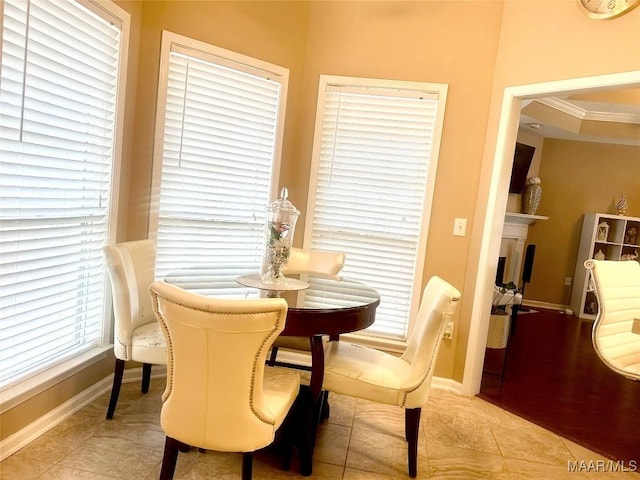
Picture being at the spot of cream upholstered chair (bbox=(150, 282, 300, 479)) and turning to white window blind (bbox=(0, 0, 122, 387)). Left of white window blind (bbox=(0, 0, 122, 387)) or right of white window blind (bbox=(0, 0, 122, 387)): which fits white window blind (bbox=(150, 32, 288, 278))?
right

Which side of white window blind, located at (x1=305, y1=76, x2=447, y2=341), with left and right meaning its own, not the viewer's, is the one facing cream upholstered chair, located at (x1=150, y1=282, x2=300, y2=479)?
front

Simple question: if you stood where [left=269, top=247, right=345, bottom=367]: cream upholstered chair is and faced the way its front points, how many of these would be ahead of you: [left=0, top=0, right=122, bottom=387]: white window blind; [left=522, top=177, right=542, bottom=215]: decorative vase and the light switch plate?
1

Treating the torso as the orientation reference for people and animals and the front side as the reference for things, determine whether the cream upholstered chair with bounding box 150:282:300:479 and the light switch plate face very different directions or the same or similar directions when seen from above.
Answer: very different directions

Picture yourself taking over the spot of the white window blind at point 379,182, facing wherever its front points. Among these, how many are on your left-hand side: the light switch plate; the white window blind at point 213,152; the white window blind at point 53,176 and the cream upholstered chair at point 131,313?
1

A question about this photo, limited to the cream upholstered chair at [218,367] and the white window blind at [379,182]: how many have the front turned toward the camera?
1

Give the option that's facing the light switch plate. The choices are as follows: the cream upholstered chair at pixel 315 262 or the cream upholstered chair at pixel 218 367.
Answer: the cream upholstered chair at pixel 218 367

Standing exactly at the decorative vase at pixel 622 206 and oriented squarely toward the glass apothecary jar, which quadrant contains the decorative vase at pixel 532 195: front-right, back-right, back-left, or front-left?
front-right

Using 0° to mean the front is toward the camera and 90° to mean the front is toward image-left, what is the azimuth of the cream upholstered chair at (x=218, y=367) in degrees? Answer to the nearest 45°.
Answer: approximately 225°

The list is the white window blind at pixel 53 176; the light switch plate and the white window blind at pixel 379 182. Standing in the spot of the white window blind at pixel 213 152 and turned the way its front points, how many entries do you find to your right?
1

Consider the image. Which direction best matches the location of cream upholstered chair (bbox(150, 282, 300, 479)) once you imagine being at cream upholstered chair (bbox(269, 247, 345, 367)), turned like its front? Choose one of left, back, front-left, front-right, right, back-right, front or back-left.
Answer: front-left

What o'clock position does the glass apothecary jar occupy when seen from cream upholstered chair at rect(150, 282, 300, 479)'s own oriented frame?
The glass apothecary jar is roughly at 11 o'clock from the cream upholstered chair.

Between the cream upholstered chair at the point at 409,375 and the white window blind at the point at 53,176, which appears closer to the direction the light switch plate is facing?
the cream upholstered chair

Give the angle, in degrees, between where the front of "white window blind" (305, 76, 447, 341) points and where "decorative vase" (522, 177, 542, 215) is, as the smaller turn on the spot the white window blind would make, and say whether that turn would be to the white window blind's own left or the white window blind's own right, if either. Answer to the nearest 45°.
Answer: approximately 135° to the white window blind's own left

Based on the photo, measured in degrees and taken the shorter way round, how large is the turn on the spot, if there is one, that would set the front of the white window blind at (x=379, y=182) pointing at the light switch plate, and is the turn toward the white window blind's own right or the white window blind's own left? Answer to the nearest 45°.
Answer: approximately 90° to the white window blind's own left

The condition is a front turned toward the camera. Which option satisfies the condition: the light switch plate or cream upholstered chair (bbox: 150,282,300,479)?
the light switch plate

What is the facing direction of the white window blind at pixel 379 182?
toward the camera

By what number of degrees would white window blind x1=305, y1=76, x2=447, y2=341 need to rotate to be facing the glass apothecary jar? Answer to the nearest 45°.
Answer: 0° — it already faces it

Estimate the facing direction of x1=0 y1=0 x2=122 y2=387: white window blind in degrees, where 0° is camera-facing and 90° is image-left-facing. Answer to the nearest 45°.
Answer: approximately 315°

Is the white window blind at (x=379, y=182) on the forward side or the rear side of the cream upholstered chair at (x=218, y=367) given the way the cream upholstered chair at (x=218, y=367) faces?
on the forward side

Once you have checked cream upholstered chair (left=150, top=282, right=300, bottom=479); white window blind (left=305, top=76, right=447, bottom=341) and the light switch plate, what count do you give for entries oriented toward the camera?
2
